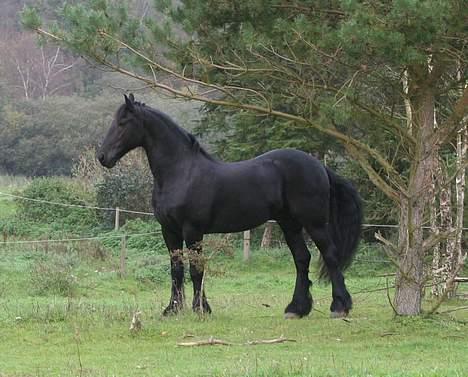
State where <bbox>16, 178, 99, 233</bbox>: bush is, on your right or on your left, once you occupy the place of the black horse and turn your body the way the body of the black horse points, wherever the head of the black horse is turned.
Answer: on your right

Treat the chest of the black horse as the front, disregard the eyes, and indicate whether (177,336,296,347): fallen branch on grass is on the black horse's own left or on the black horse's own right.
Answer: on the black horse's own left

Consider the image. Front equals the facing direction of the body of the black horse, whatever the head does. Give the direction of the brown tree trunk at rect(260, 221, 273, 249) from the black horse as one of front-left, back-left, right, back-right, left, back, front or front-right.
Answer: right

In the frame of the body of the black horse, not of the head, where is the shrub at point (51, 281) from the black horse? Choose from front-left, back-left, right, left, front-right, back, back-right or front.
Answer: front-right

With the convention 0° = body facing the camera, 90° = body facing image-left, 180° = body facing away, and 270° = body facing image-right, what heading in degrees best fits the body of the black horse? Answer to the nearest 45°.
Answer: approximately 90°

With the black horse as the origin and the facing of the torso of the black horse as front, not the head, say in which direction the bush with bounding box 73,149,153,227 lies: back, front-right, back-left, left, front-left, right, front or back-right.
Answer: right

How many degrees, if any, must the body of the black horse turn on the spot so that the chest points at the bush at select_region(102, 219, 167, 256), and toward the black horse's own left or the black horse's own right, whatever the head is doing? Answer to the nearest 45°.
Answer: approximately 90° to the black horse's own right
